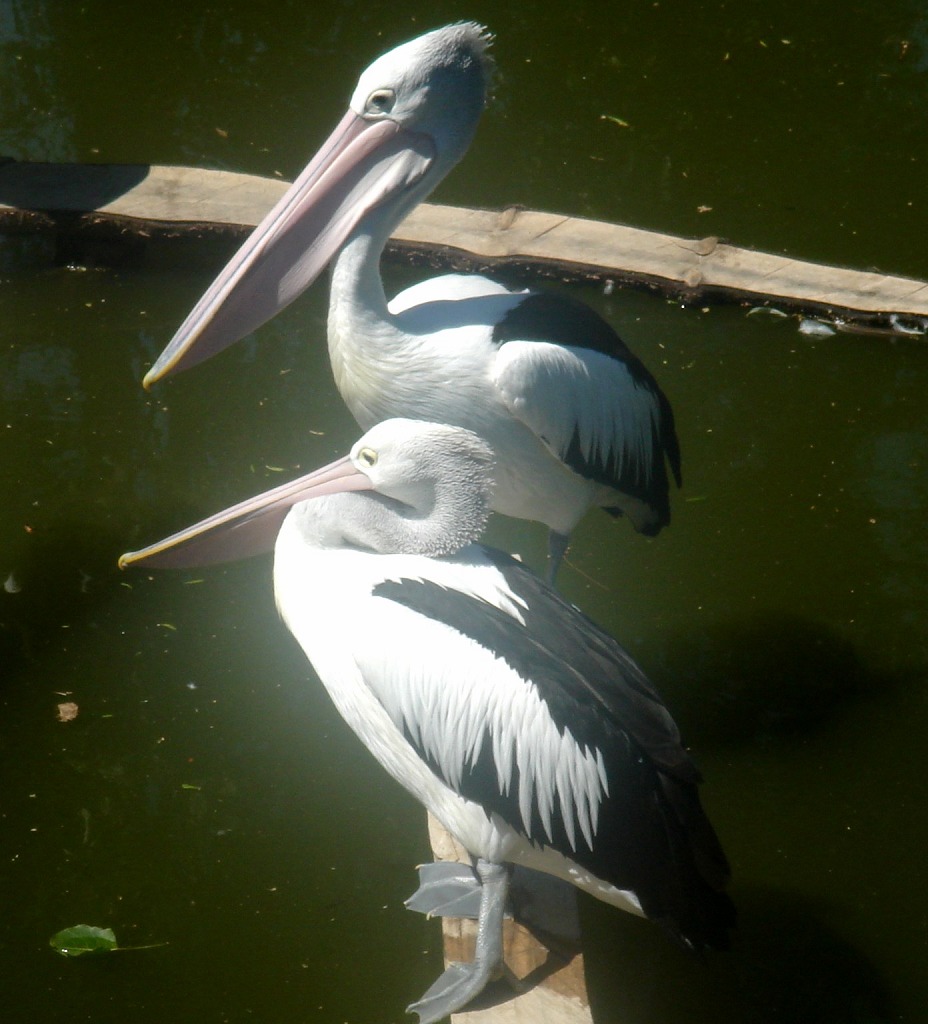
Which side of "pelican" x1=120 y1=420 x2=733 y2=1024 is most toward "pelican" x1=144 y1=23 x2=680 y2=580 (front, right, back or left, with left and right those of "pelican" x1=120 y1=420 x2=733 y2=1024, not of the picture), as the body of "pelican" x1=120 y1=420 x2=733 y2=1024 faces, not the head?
right

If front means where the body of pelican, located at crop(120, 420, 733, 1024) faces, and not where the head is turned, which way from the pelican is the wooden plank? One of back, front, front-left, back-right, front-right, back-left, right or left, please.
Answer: right

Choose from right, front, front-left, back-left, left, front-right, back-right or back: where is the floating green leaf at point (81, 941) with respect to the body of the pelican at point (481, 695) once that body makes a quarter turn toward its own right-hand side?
left

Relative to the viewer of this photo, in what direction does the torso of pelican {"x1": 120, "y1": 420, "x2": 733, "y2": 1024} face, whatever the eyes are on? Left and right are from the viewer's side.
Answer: facing to the left of the viewer
